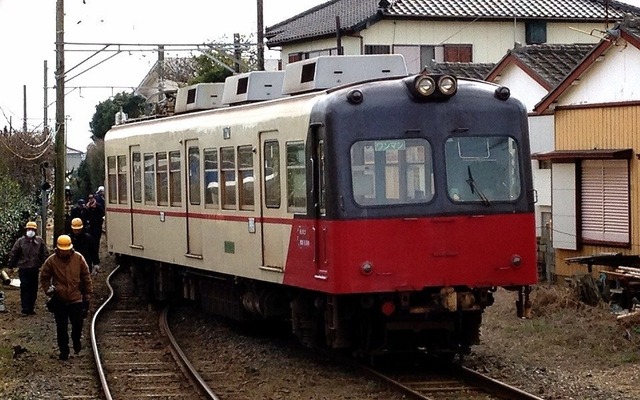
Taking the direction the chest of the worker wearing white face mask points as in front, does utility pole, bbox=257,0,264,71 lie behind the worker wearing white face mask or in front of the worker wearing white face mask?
behind

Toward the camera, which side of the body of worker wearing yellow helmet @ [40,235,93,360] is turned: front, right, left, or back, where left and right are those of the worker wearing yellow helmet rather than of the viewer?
front

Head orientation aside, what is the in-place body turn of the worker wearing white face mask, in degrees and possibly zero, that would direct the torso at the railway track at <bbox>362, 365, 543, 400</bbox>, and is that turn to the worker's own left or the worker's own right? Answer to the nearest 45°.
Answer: approximately 45° to the worker's own left

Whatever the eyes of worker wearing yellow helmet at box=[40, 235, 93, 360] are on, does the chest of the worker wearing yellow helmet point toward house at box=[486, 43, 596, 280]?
no

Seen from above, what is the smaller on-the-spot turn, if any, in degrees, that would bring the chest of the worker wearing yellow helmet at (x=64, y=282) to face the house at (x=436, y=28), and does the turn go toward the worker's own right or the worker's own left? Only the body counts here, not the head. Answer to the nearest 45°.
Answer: approximately 135° to the worker's own left

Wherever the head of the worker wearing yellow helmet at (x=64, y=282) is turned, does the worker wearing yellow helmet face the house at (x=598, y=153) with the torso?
no

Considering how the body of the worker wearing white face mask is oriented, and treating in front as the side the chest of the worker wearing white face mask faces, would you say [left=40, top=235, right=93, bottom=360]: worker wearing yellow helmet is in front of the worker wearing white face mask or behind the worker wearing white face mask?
in front

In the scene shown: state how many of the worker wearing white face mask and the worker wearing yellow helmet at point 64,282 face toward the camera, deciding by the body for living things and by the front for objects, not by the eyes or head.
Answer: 2

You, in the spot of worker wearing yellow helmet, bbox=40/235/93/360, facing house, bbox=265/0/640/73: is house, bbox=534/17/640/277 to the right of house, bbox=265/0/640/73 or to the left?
right

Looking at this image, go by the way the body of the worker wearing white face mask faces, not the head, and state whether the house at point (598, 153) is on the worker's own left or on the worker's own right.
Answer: on the worker's own left

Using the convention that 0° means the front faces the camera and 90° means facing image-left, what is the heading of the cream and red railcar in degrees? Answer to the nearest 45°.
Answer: approximately 315°

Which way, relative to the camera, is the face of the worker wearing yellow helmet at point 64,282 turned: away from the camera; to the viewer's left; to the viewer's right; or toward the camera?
toward the camera

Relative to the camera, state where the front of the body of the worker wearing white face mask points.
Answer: toward the camera

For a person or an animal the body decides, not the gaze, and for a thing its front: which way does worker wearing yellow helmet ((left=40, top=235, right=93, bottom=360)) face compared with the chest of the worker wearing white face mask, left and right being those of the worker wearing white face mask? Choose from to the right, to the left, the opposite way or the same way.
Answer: the same way
